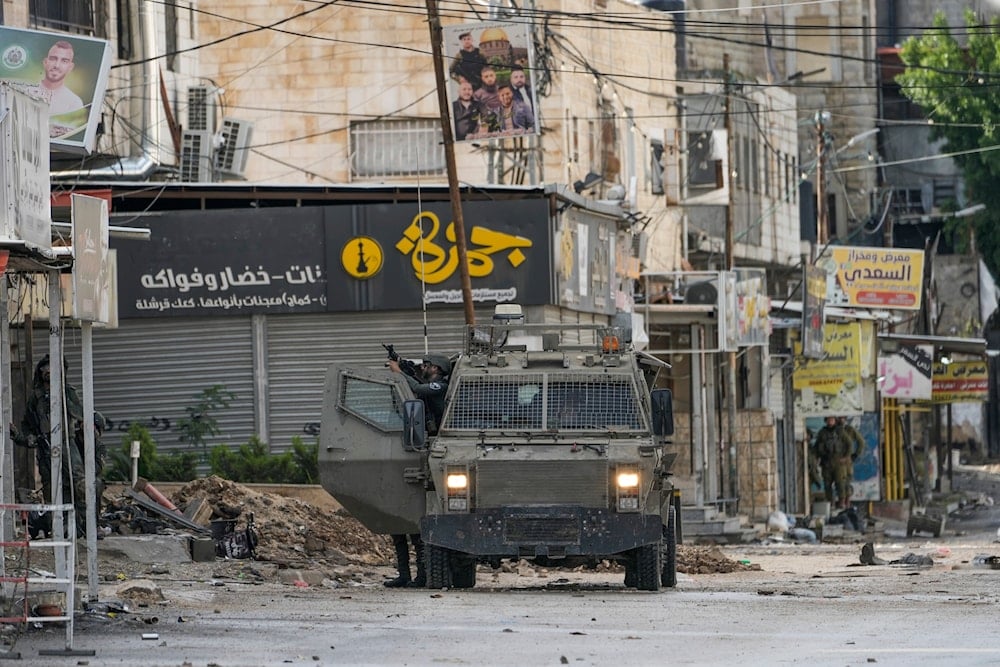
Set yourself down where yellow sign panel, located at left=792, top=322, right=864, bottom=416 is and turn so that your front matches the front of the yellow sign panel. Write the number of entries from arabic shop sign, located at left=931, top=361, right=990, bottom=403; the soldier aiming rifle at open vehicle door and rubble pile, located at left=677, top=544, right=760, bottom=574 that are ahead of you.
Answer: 2

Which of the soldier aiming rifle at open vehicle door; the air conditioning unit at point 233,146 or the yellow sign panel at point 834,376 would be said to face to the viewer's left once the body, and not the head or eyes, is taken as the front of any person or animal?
the soldier aiming rifle at open vehicle door

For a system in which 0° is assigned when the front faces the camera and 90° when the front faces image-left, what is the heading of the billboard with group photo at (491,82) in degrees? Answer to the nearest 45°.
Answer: approximately 0°

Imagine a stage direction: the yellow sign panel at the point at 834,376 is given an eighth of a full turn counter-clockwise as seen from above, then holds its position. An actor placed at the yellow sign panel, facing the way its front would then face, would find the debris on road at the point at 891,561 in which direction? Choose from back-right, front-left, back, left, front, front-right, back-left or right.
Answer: front-right

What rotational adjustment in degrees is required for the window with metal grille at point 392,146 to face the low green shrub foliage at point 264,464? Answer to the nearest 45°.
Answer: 0° — it already faces it

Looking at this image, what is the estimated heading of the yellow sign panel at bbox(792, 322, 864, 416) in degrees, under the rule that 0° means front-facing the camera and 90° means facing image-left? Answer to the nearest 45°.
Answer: approximately 0°

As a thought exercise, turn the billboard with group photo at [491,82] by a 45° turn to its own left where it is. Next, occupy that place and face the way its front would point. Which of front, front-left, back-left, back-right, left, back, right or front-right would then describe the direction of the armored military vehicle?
front-right

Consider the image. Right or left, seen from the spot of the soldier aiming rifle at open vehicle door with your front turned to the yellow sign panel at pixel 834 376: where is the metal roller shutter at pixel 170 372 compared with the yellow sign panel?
left

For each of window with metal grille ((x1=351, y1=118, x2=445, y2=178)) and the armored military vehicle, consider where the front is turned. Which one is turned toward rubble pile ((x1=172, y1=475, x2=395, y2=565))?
the window with metal grille

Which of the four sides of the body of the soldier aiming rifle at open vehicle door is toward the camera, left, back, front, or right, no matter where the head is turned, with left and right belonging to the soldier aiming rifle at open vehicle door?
left

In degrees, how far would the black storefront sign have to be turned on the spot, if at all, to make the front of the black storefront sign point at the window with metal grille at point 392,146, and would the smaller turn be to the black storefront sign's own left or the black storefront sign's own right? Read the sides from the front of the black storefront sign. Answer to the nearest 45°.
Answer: approximately 180°

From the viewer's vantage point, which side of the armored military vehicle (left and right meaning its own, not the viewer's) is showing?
front

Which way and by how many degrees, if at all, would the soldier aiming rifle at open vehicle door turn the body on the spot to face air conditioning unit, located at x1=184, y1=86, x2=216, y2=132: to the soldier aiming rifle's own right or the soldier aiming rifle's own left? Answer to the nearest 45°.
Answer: approximately 90° to the soldier aiming rifle's own right

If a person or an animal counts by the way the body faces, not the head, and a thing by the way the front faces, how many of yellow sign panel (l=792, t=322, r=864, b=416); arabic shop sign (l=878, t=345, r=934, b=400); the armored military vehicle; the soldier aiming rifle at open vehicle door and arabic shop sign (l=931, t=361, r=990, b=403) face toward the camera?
4

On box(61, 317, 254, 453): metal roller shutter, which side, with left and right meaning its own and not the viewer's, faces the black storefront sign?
left
